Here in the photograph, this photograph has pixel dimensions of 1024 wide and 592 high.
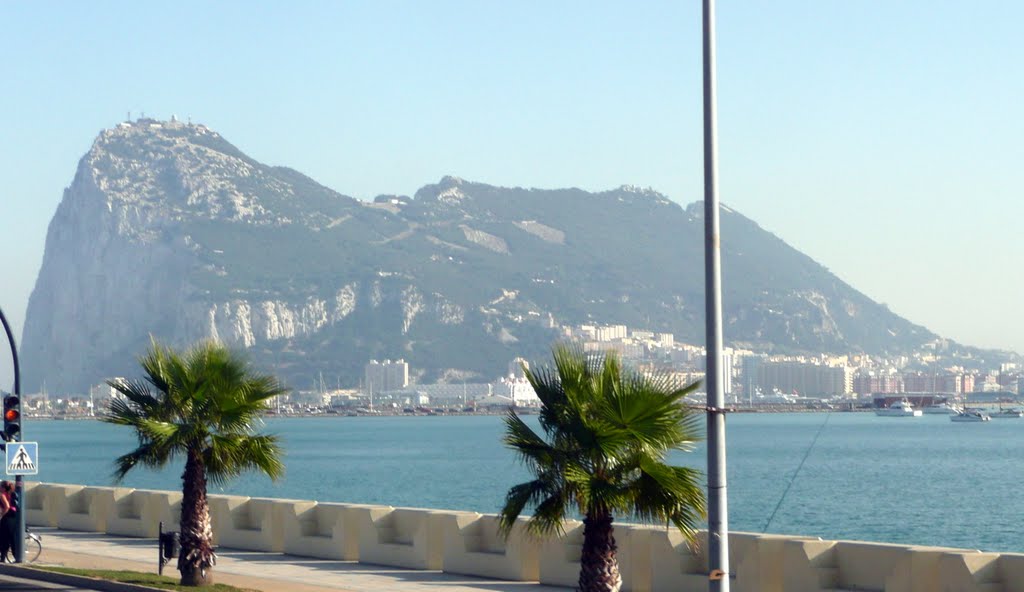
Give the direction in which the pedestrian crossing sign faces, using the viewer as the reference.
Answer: facing the viewer

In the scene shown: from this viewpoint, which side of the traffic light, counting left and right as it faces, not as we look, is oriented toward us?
front

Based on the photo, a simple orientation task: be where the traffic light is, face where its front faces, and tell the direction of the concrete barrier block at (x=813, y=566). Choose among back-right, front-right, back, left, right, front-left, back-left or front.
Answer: front-left

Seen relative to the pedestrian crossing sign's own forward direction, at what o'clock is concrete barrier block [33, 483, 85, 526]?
The concrete barrier block is roughly at 6 o'clock from the pedestrian crossing sign.

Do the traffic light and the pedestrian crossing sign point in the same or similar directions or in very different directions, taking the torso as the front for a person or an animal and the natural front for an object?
same or similar directions

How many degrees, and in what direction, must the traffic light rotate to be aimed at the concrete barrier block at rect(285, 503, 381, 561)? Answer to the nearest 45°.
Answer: approximately 45° to its left

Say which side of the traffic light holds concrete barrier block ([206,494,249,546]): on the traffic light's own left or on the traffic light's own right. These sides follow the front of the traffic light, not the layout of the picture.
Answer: on the traffic light's own left

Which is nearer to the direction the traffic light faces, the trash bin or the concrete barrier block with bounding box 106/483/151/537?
the trash bin
